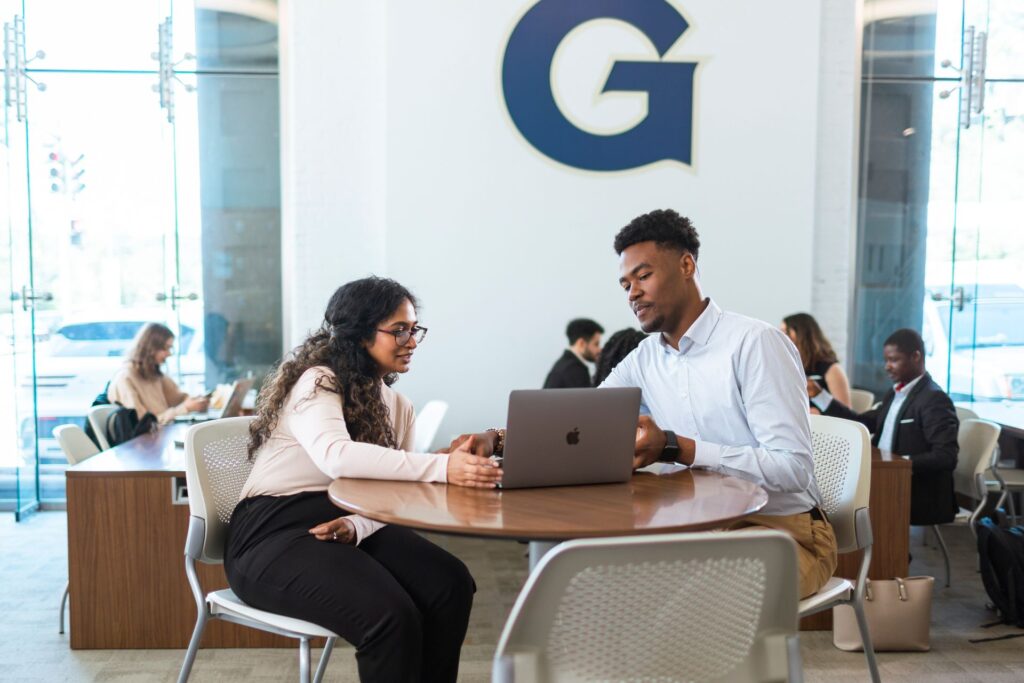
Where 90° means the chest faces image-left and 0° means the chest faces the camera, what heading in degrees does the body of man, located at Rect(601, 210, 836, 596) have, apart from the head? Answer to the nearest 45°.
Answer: approximately 45°

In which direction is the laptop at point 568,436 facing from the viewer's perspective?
away from the camera

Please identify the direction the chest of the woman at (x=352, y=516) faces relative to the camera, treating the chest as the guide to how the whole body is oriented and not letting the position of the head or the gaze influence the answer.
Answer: to the viewer's right

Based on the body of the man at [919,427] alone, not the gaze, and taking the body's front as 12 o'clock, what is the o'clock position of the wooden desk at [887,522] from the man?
The wooden desk is roughly at 11 o'clock from the man.

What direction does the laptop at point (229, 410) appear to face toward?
to the viewer's left

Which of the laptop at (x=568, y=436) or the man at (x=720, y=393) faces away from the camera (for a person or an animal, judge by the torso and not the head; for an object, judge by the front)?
the laptop

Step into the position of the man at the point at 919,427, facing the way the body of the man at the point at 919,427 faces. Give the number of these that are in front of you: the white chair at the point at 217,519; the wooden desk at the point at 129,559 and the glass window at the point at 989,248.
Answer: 2

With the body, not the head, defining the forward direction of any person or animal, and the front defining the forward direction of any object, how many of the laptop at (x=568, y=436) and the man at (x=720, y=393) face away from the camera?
1

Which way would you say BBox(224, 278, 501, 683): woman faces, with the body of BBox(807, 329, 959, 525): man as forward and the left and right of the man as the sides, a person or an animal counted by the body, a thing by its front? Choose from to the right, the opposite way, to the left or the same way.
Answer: the opposite way
